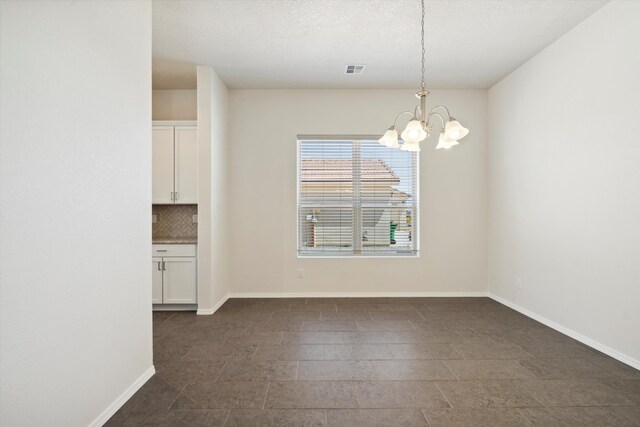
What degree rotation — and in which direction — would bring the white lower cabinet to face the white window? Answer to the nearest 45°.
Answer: approximately 90° to its left

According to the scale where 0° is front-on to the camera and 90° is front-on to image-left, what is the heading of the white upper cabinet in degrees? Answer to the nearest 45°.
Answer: approximately 0°

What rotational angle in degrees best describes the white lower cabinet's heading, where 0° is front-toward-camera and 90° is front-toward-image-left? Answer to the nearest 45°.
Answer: approximately 0°

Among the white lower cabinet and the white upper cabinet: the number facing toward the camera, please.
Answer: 2

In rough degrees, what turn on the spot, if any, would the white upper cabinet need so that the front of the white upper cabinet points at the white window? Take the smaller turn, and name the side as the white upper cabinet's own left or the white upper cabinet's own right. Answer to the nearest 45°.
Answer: approximately 90° to the white upper cabinet's own left
